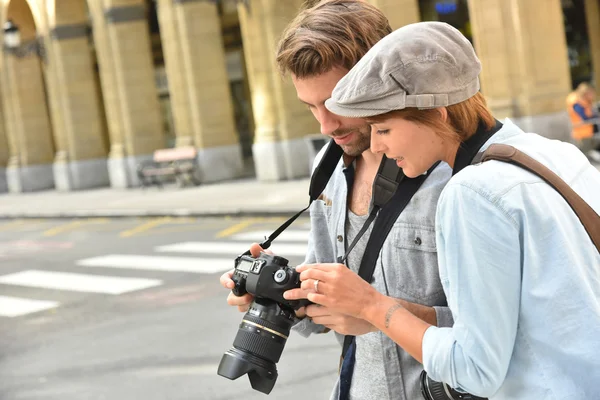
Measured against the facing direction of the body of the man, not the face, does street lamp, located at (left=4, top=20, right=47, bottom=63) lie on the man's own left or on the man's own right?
on the man's own right

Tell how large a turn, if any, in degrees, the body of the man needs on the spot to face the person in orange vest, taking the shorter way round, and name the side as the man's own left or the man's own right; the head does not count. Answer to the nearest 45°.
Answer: approximately 135° to the man's own right

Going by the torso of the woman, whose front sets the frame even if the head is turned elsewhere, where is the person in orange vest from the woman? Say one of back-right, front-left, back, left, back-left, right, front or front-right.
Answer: right

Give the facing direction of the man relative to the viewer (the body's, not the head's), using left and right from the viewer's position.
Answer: facing the viewer and to the left of the viewer

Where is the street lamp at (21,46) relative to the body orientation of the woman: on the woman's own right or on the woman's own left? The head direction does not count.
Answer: on the woman's own right

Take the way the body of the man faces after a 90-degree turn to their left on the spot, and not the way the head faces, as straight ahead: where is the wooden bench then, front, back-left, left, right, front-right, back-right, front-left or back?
back-left

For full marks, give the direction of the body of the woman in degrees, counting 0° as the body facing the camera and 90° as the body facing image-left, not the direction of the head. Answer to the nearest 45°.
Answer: approximately 90°
